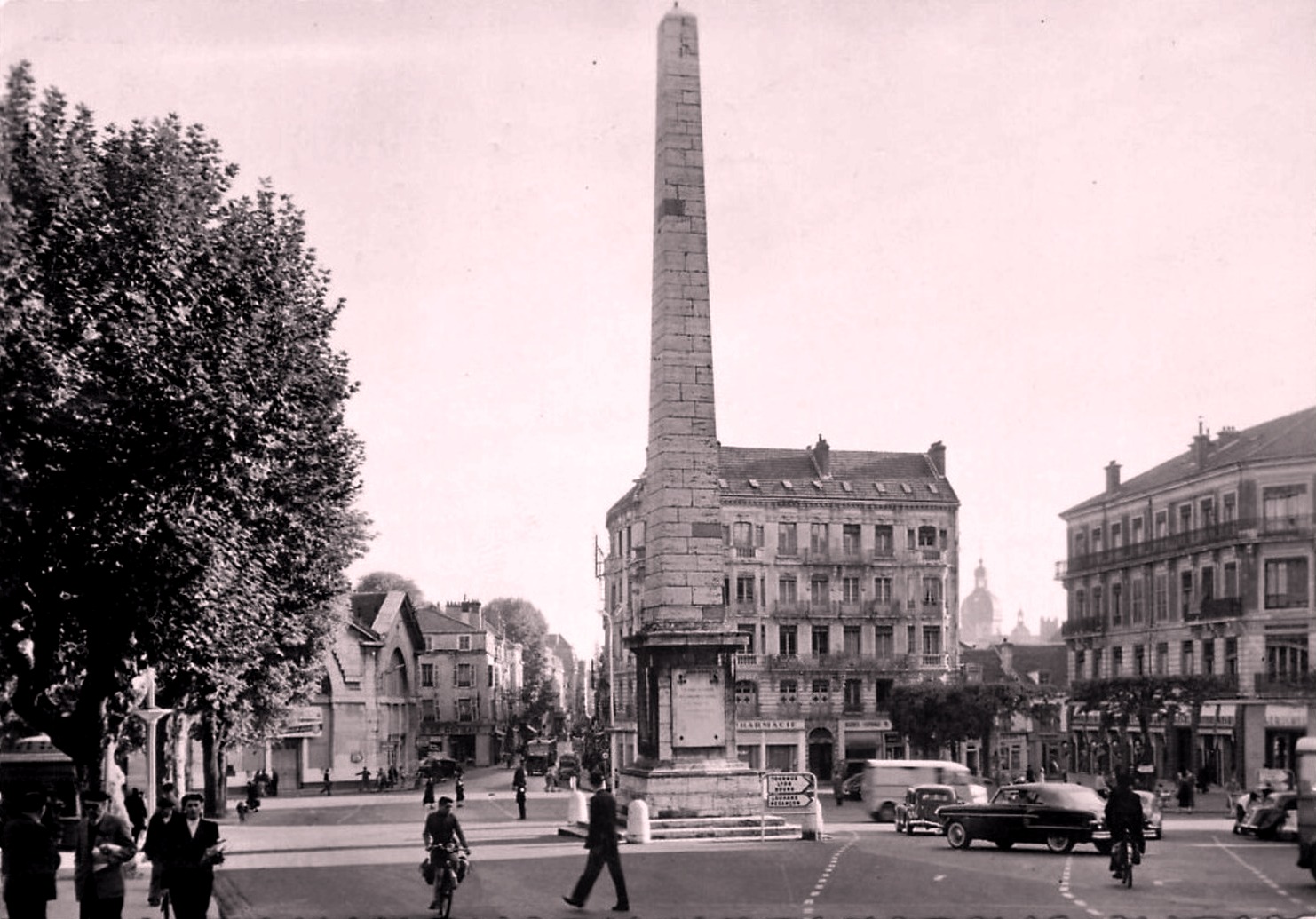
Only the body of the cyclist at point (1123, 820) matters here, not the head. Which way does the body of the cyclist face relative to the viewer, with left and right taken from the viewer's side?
facing away from the viewer

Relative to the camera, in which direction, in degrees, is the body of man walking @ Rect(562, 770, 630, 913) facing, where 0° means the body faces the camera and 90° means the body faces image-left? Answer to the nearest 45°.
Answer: approximately 90°

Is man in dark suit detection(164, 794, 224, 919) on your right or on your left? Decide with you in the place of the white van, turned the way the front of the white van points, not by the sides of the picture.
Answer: on your right

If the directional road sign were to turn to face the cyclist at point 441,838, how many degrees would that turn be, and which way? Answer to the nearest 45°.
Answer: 0° — it already faces them
